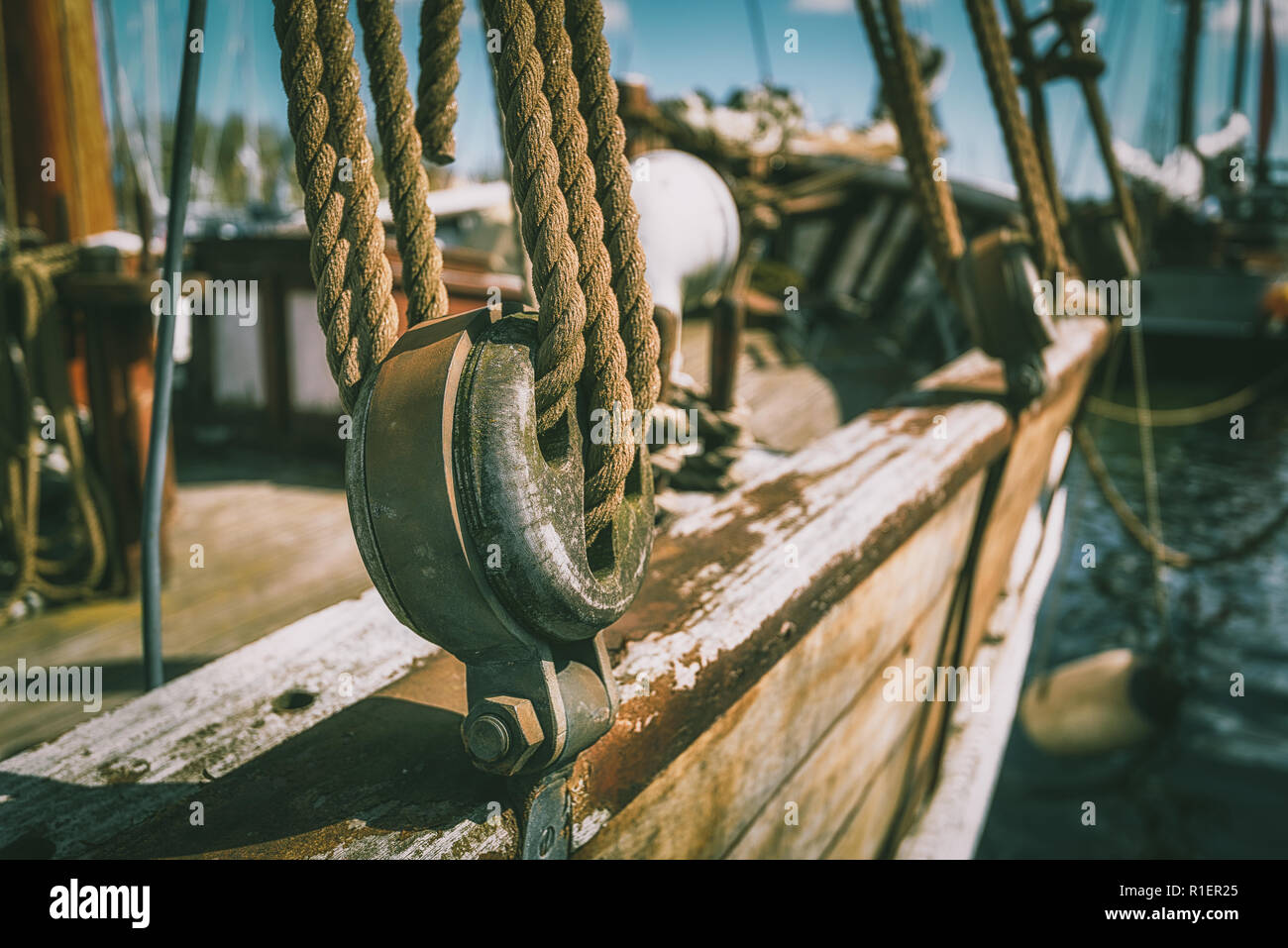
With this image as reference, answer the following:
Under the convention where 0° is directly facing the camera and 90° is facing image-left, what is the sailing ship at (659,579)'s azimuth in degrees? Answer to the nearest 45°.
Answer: approximately 225°

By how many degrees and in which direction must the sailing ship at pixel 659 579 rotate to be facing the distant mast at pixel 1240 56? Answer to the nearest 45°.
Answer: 0° — it already faces it

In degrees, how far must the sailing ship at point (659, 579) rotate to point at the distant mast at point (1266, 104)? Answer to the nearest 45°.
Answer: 0° — it already faces it
